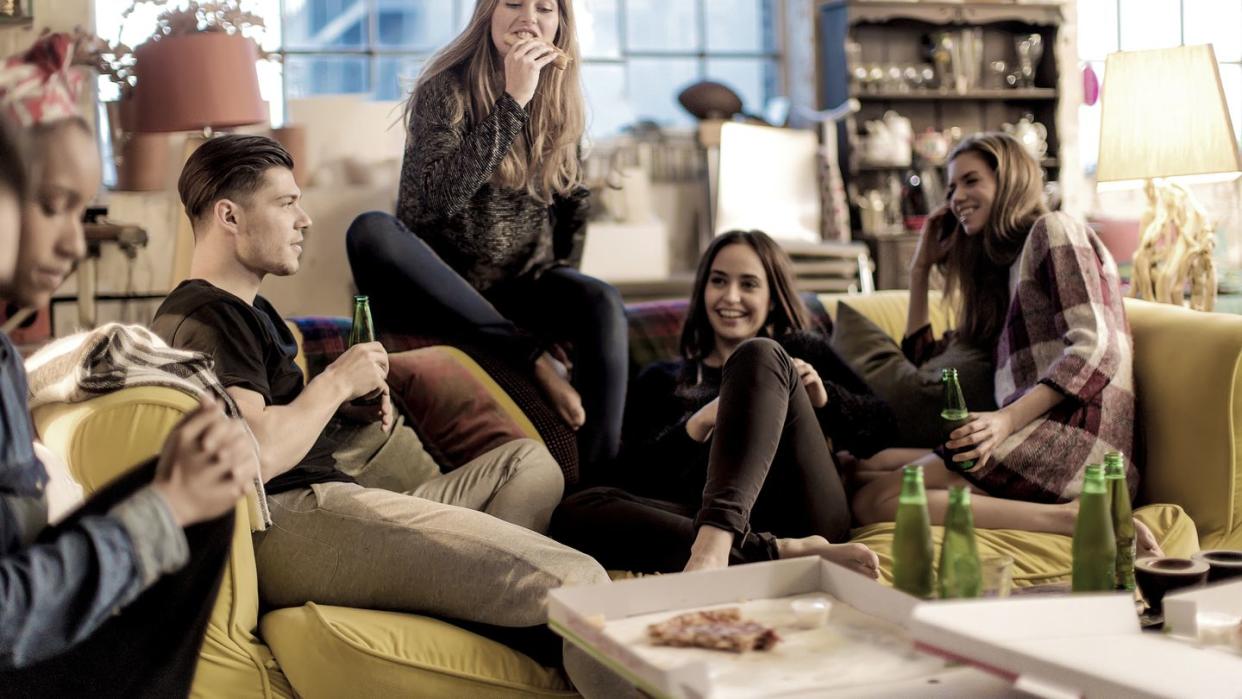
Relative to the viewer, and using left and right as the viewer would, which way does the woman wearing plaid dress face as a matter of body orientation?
facing to the left of the viewer

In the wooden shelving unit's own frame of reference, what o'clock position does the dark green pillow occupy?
The dark green pillow is roughly at 12 o'clock from the wooden shelving unit.

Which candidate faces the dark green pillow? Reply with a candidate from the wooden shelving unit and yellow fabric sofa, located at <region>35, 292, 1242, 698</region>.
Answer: the wooden shelving unit

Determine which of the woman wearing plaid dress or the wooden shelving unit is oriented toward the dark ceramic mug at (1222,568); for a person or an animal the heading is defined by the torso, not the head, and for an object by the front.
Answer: the wooden shelving unit

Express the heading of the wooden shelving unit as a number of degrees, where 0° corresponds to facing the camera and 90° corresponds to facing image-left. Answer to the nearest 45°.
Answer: approximately 0°

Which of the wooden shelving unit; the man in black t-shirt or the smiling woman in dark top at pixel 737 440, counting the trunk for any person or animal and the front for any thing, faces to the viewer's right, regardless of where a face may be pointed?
the man in black t-shirt

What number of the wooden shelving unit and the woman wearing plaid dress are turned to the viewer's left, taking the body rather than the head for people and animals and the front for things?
1

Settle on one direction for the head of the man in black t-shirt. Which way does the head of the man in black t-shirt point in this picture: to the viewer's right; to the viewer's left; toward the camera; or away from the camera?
to the viewer's right

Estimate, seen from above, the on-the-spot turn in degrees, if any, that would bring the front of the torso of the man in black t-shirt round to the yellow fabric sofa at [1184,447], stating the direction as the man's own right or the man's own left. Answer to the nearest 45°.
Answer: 0° — they already face it
